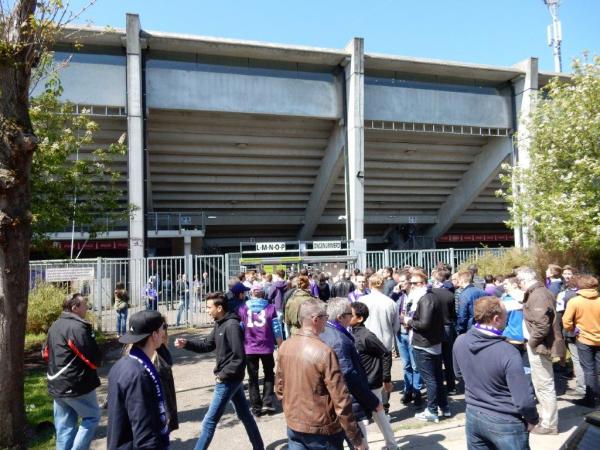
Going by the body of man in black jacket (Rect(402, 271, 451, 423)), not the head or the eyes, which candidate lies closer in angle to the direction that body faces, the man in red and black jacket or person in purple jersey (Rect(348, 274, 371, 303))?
the man in red and black jacket

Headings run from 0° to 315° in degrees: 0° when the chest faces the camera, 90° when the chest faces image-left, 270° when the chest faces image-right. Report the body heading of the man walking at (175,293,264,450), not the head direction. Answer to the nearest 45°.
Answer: approximately 90°

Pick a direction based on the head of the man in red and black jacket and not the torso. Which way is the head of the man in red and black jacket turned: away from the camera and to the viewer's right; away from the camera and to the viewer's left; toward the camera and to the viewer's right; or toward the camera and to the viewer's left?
away from the camera and to the viewer's right

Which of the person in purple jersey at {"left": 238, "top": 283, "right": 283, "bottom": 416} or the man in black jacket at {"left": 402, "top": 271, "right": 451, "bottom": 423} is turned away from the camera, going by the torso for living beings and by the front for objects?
the person in purple jersey

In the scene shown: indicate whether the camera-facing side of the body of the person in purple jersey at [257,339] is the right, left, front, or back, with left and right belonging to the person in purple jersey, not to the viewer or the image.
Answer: back

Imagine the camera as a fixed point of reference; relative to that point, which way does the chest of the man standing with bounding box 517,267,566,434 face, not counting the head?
to the viewer's left

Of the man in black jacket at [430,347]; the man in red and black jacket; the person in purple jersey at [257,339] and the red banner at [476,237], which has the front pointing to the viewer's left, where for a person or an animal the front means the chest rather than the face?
the man in black jacket
